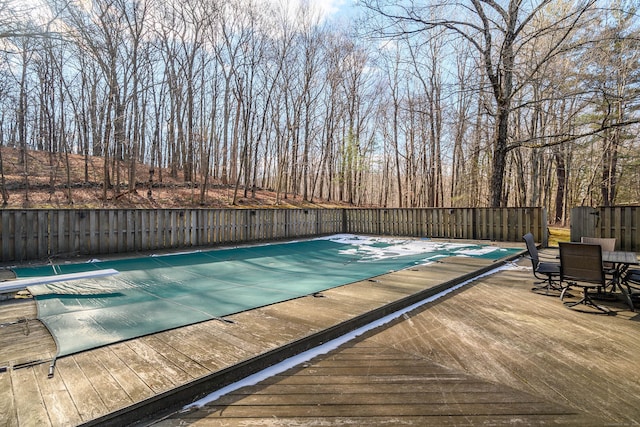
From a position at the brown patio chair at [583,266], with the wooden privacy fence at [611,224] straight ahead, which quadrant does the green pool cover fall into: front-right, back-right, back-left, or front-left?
back-left

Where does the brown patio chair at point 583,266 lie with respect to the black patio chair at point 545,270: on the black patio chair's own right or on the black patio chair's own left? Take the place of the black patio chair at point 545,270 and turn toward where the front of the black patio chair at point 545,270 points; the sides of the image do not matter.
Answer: on the black patio chair's own right

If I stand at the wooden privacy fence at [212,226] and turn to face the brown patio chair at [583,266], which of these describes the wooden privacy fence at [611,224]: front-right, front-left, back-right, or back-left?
front-left

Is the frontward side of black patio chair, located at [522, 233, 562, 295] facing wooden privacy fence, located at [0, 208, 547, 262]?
no

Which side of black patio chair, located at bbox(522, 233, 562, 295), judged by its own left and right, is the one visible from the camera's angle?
right

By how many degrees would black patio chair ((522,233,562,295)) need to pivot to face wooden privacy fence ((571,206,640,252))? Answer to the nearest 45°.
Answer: approximately 90° to its left

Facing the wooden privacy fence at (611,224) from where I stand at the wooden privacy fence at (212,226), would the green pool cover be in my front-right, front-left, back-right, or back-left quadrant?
front-right

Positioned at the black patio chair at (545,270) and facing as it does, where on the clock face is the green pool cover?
The green pool cover is roughly at 5 o'clock from the black patio chair.
